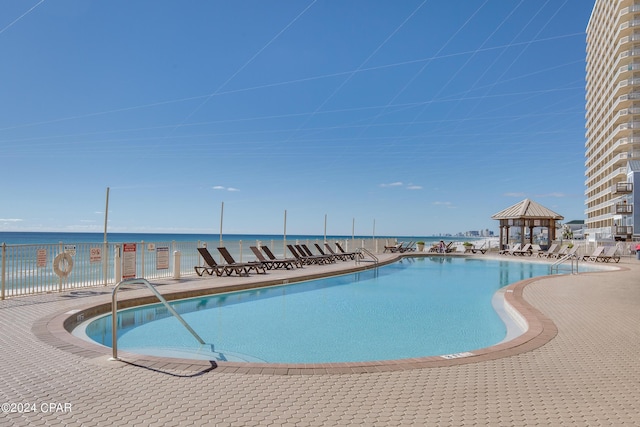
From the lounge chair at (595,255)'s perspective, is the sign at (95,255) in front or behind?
in front

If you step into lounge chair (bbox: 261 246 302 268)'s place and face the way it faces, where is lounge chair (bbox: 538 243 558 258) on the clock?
lounge chair (bbox: 538 243 558 258) is roughly at 11 o'clock from lounge chair (bbox: 261 246 302 268).

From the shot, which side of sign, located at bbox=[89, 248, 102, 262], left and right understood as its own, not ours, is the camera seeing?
front

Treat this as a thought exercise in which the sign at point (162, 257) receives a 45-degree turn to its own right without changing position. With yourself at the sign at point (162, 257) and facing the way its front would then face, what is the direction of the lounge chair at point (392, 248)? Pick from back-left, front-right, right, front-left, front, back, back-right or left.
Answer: back

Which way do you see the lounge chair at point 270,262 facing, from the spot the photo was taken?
facing to the right of the viewer

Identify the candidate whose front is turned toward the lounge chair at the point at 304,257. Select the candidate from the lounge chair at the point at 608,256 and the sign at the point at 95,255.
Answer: the lounge chair at the point at 608,256

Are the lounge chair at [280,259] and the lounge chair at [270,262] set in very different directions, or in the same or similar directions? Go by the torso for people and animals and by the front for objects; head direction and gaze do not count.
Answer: same or similar directions

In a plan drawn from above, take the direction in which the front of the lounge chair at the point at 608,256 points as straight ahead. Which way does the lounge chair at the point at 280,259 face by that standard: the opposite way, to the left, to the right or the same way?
the opposite way

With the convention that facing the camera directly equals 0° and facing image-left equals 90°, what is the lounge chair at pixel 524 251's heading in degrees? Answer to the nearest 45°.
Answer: approximately 45°

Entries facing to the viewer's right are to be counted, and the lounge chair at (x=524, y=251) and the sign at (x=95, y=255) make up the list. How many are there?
0

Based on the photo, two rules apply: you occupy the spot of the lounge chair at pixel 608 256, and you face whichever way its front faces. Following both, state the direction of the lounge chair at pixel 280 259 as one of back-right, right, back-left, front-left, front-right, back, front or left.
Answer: front

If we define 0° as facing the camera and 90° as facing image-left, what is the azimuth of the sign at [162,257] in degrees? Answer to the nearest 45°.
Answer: approximately 0°

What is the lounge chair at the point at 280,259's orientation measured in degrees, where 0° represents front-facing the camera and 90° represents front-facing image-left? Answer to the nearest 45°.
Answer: approximately 270°

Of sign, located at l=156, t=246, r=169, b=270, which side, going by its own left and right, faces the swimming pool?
front
